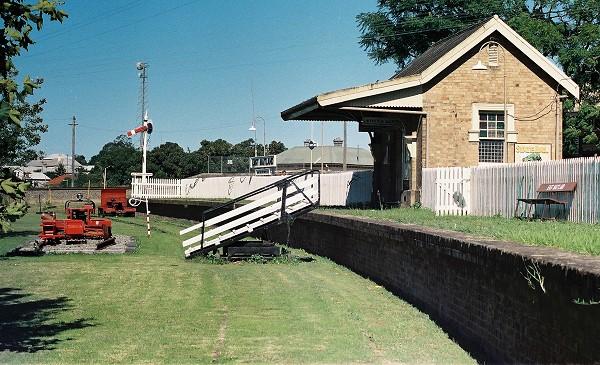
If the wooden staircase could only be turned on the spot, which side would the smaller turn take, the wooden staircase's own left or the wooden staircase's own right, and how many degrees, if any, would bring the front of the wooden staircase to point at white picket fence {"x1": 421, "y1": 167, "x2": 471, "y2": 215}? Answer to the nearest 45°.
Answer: approximately 180°

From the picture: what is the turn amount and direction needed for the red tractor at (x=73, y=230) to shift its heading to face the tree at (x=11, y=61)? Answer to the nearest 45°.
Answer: approximately 45° to its right

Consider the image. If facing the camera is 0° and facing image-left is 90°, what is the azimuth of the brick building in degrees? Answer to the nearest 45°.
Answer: approximately 90°

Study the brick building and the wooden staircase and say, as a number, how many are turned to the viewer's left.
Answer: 2

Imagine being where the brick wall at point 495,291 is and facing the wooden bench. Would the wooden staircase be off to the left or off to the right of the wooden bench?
left

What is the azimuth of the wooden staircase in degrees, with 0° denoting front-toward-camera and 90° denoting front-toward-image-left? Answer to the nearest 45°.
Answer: approximately 90°
